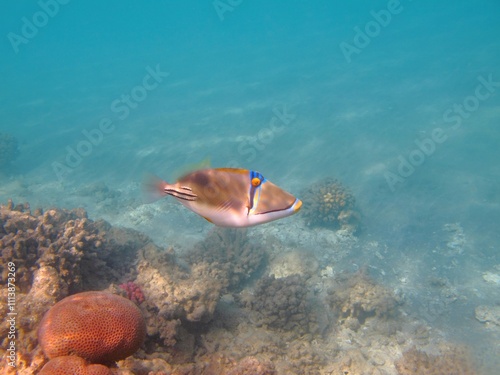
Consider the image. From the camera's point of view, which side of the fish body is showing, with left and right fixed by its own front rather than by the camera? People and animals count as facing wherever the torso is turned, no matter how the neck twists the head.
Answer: right
